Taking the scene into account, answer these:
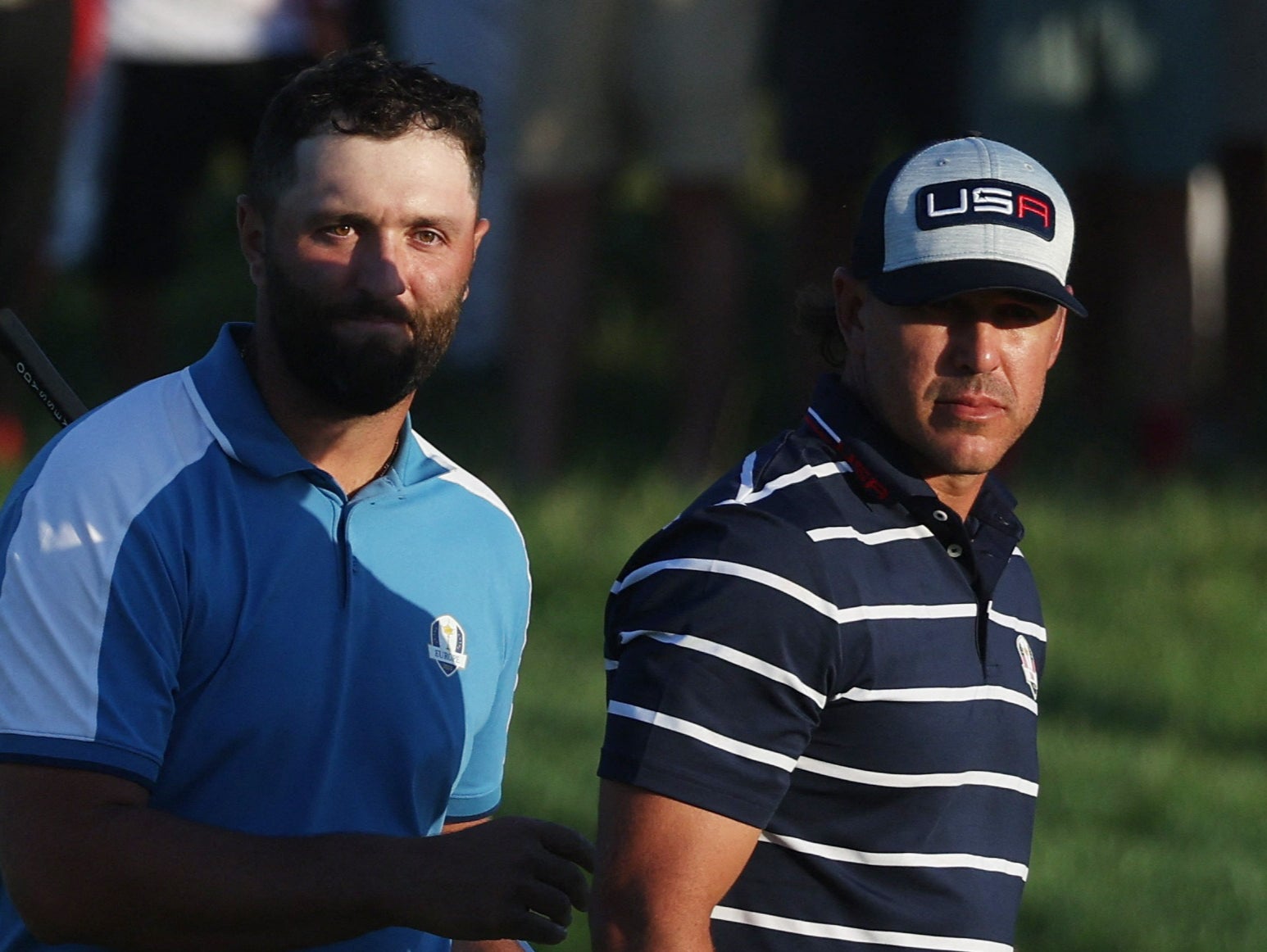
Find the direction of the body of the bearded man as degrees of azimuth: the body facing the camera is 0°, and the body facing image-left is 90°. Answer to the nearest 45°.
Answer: approximately 315°

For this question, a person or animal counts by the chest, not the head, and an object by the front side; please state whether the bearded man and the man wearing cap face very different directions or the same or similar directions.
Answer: same or similar directions

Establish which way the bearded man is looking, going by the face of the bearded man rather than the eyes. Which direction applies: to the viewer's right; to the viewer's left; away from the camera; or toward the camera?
toward the camera

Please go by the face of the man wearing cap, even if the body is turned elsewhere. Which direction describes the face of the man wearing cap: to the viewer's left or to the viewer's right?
to the viewer's right

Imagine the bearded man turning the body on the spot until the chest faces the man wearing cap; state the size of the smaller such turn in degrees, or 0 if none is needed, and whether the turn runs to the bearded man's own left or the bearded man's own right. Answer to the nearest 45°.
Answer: approximately 45° to the bearded man's own left

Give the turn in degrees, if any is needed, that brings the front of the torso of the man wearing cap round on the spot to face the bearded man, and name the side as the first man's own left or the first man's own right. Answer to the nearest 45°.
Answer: approximately 135° to the first man's own right
